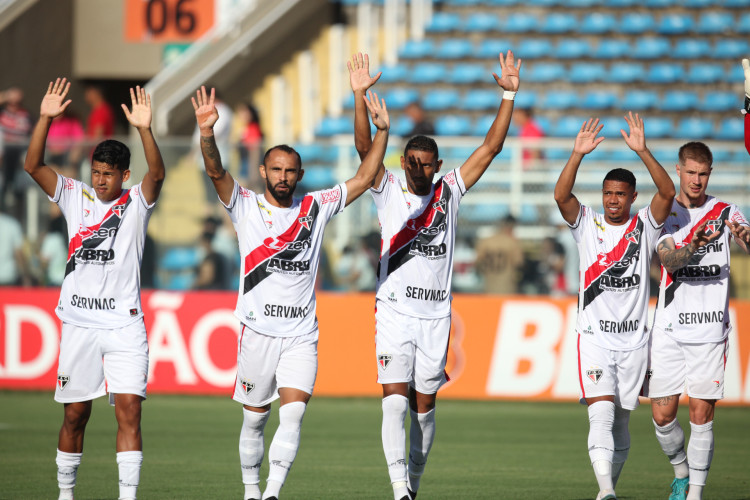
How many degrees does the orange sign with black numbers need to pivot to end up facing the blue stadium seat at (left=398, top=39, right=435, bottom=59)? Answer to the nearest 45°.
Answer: approximately 45° to its left

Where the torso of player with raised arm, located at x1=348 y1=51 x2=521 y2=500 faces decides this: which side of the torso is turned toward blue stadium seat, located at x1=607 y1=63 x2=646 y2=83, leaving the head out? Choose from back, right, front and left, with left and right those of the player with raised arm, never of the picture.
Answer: back

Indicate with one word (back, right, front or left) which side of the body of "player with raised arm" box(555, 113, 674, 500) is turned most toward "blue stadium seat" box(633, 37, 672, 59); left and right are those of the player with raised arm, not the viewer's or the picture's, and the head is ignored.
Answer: back

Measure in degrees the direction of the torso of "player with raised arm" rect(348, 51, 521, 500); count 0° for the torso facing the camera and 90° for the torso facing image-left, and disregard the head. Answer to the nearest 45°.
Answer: approximately 0°

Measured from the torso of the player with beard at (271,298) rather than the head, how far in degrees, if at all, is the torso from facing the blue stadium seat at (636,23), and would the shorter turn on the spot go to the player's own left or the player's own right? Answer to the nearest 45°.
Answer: approximately 135° to the player's own left

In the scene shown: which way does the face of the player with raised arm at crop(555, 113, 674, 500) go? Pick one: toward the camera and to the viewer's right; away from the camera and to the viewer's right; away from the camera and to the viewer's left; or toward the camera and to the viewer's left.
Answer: toward the camera and to the viewer's left
